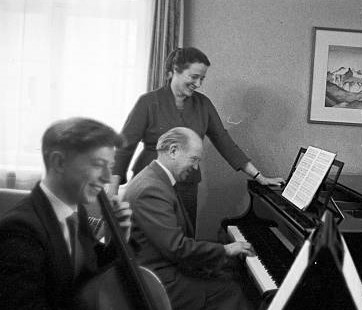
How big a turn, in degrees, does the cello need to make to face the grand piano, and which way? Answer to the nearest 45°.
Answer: approximately 90° to its left

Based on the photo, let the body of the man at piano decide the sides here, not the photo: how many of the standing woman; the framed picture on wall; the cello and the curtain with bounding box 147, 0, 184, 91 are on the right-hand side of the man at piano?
1

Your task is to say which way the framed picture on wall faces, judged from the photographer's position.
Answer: facing the viewer

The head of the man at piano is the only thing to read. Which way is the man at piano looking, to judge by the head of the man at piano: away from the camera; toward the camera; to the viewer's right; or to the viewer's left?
to the viewer's right

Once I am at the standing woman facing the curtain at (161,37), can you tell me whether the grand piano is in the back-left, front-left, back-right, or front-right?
back-right

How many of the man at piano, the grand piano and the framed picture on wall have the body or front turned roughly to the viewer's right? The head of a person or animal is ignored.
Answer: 1

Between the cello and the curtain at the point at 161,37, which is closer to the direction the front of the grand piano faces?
the cello

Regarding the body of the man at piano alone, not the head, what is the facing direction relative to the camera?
to the viewer's right

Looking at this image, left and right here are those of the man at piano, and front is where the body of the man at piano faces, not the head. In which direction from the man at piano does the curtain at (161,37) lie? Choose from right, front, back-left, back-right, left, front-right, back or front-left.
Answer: left

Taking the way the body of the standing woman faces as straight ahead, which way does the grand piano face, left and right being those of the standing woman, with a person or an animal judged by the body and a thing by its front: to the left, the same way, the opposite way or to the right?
to the right

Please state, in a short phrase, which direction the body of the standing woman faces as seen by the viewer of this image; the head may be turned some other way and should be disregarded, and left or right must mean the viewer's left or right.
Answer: facing the viewer and to the right of the viewer

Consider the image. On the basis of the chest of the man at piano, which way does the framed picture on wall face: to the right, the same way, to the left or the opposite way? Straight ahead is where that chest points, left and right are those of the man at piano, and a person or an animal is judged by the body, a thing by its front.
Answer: to the right

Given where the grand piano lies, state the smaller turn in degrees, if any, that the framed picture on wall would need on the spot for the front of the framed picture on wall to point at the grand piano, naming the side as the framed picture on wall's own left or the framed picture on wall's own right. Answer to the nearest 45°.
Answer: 0° — it already faces it

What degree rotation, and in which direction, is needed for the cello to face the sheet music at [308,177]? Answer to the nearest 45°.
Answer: approximately 90° to its left
